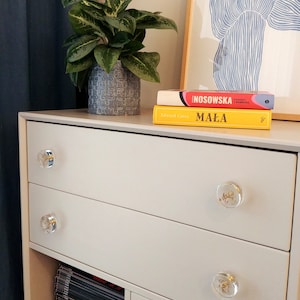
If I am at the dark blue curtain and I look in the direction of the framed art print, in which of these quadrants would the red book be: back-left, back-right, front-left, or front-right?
front-right

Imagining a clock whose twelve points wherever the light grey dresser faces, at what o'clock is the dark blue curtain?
The dark blue curtain is roughly at 3 o'clock from the light grey dresser.

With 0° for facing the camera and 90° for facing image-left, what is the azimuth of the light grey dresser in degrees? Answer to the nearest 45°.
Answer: approximately 45°
